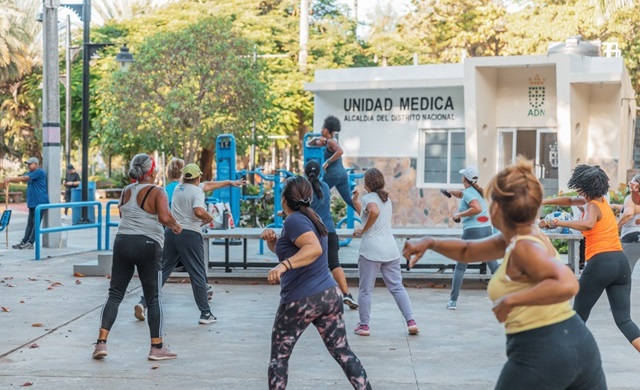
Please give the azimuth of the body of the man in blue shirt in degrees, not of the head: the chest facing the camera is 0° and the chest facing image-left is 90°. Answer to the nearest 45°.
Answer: approximately 90°

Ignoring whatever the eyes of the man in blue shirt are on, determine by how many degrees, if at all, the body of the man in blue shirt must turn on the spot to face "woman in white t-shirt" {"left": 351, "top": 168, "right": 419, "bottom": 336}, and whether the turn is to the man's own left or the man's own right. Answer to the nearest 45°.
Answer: approximately 90° to the man's own left

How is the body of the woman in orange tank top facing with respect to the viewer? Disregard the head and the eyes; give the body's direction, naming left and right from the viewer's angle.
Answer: facing away from the viewer and to the left of the viewer

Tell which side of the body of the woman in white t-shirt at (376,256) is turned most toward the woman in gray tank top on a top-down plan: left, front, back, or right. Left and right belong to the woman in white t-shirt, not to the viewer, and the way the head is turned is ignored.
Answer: left

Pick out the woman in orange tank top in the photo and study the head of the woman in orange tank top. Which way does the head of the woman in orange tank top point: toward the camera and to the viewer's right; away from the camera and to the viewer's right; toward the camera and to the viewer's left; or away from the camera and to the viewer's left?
away from the camera and to the viewer's left

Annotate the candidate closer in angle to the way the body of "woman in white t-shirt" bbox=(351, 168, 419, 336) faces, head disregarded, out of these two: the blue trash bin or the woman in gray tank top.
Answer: the blue trash bin

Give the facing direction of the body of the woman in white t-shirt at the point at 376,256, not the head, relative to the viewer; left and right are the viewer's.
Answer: facing away from the viewer and to the left of the viewer
